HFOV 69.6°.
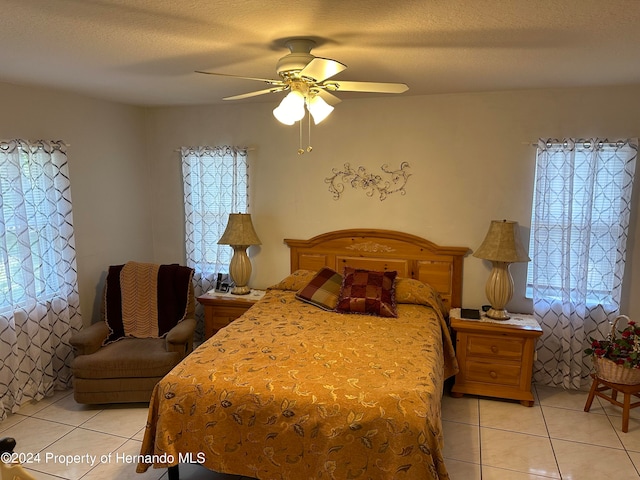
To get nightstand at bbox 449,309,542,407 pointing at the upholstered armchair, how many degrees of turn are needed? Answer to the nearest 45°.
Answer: approximately 90° to its right

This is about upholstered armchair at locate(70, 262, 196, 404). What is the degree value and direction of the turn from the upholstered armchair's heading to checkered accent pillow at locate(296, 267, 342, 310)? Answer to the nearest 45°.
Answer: approximately 135° to its left

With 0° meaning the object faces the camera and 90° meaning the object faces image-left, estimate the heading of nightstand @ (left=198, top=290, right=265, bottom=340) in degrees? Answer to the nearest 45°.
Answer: approximately 0°

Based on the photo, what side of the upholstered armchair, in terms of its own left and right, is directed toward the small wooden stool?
left

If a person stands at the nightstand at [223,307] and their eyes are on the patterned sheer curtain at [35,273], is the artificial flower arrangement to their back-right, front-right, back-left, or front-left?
back-left

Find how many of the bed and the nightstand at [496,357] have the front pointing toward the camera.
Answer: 2

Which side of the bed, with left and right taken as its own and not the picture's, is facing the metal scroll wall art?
back

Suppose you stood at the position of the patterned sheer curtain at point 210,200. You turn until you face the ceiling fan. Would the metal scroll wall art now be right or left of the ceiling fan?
left
